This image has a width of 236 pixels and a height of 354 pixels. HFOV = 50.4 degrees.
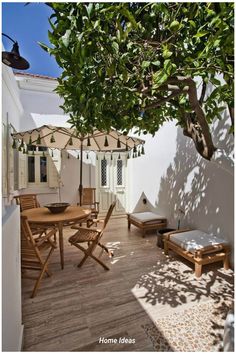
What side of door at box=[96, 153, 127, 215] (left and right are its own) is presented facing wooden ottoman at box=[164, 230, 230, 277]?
front

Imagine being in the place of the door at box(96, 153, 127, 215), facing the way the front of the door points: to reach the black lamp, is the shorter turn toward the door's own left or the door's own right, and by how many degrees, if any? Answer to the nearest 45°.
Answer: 0° — it already faces it

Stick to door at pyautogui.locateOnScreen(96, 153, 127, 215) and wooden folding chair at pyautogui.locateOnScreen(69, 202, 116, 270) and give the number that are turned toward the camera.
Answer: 1

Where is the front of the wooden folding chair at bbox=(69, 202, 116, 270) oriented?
to the viewer's left

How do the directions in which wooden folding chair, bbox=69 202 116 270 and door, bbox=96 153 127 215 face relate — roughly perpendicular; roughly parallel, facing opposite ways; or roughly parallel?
roughly perpendicular

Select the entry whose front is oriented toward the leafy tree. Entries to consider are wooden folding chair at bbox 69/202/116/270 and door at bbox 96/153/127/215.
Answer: the door

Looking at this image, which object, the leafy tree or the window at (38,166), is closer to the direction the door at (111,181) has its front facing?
the leafy tree

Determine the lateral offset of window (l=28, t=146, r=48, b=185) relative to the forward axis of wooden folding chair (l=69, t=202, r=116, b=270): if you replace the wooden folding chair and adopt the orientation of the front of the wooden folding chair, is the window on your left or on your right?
on your right

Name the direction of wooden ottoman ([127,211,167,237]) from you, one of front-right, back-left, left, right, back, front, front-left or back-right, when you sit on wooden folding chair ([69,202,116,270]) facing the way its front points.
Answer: back-right

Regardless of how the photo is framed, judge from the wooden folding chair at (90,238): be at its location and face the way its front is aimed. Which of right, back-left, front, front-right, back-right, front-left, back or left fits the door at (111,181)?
right

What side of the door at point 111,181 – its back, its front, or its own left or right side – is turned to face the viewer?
front

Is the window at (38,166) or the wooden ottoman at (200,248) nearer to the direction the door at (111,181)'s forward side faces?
the wooden ottoman
